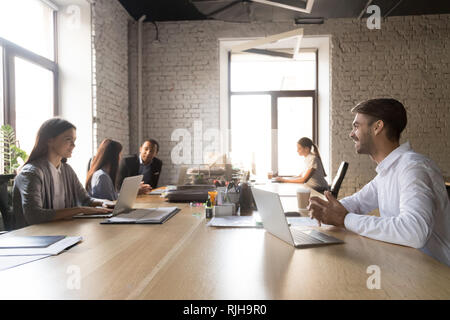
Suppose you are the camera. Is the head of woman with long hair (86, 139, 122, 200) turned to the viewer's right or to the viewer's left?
to the viewer's right

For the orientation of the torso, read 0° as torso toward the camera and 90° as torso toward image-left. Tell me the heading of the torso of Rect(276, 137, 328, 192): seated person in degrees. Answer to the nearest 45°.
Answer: approximately 90°

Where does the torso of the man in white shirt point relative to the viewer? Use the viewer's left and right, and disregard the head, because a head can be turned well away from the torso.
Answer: facing to the left of the viewer

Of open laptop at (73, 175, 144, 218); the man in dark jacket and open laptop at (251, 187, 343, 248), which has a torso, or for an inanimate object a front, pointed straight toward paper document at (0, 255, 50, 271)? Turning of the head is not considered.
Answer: the man in dark jacket

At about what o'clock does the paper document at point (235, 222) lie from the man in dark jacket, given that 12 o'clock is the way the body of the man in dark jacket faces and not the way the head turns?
The paper document is roughly at 12 o'clock from the man in dark jacket.

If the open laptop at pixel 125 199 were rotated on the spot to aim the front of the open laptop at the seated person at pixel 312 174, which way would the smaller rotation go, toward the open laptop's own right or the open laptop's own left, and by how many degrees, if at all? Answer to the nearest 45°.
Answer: approximately 90° to the open laptop's own right

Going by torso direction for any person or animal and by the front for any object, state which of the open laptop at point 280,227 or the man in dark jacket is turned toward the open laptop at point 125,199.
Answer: the man in dark jacket

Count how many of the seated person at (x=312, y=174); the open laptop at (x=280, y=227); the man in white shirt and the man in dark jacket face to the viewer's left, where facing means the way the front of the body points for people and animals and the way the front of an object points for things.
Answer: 2

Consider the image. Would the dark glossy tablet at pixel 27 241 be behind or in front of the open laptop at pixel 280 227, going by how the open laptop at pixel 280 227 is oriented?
behind

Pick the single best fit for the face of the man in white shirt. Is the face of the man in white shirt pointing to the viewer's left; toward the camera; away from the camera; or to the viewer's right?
to the viewer's left

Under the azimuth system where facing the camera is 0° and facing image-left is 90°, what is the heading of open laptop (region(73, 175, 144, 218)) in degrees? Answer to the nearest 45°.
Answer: approximately 135°
